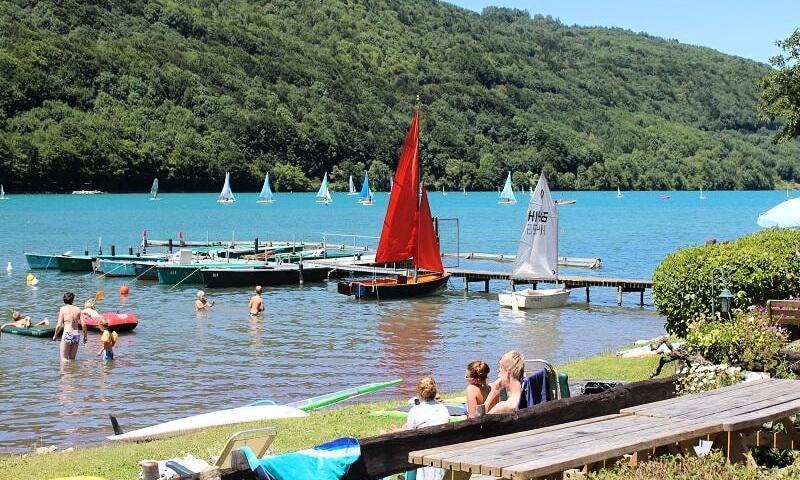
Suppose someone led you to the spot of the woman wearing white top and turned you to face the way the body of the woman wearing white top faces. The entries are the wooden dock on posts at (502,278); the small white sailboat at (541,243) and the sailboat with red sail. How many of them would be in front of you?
3

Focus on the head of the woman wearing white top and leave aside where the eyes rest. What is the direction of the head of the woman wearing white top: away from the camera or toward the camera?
away from the camera

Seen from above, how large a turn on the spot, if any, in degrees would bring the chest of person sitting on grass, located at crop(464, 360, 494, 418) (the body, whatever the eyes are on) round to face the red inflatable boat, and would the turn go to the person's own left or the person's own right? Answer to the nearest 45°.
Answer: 0° — they already face it

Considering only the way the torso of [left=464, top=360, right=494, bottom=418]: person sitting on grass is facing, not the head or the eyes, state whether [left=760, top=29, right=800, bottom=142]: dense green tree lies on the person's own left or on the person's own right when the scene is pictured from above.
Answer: on the person's own right

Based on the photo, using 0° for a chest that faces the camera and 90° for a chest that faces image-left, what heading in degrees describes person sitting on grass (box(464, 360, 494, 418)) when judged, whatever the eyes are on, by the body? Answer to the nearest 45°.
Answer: approximately 135°

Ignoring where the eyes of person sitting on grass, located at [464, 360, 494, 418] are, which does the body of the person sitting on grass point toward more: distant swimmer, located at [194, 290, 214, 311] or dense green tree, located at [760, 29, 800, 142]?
the distant swimmer

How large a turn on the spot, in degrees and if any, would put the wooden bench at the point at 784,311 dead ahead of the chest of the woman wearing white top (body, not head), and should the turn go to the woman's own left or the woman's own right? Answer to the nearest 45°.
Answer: approximately 45° to the woman's own right

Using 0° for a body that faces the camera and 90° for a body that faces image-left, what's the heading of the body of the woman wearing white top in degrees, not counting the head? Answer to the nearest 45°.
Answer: approximately 180°

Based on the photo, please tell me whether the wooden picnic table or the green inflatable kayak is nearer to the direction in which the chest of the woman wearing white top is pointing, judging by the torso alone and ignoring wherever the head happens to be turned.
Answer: the green inflatable kayak
